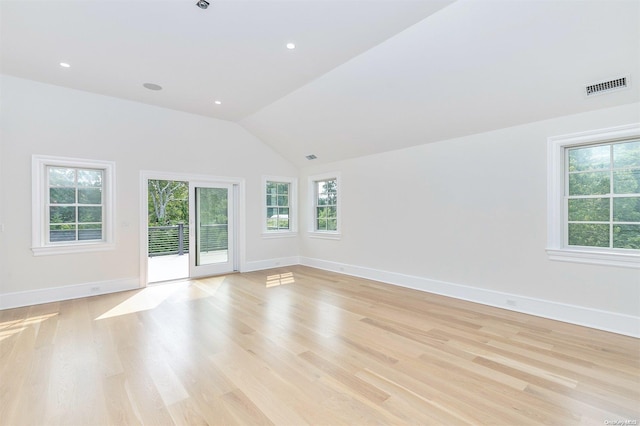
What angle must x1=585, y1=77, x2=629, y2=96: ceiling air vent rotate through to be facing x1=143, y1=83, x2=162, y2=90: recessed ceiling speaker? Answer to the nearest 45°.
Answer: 0° — it already faces it

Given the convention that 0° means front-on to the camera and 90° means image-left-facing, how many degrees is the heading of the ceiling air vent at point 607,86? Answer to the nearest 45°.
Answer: approximately 45°

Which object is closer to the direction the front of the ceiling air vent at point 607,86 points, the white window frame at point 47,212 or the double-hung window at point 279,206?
the white window frame

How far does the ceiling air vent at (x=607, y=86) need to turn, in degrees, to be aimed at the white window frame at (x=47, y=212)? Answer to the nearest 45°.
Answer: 0° — it already faces it

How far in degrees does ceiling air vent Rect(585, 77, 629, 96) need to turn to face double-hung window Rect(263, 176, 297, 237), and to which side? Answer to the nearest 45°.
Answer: approximately 45° to its right

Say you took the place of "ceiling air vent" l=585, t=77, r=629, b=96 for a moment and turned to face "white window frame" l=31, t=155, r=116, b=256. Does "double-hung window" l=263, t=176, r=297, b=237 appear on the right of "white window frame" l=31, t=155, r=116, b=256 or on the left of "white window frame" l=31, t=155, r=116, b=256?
right

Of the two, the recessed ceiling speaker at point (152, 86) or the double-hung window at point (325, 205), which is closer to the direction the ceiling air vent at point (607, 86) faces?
the recessed ceiling speaker

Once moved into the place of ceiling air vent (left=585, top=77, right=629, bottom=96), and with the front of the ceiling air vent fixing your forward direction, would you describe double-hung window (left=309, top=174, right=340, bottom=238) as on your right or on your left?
on your right
